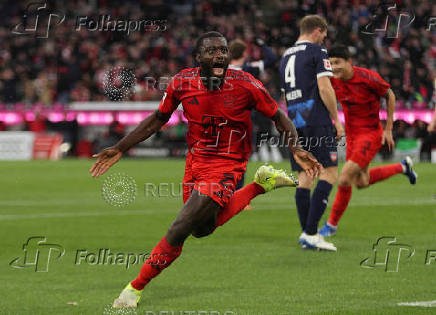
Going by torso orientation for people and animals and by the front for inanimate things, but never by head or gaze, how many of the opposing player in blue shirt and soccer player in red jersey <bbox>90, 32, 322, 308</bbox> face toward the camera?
1

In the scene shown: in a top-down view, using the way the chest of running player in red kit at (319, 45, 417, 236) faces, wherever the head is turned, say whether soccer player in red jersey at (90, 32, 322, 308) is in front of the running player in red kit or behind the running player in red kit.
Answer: in front

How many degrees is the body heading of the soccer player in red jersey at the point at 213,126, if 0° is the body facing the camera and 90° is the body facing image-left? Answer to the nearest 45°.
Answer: approximately 0°

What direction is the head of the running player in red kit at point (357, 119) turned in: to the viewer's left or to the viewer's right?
to the viewer's left

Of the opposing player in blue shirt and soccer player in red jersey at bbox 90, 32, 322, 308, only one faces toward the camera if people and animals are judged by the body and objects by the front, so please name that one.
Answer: the soccer player in red jersey

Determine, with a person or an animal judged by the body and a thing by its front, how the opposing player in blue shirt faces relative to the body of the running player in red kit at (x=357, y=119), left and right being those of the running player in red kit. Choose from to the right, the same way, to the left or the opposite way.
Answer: the opposite way

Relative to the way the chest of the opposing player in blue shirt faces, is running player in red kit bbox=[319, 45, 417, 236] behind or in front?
in front

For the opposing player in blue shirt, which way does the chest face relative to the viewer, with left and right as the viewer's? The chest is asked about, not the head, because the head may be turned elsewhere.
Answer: facing away from the viewer and to the right of the viewer

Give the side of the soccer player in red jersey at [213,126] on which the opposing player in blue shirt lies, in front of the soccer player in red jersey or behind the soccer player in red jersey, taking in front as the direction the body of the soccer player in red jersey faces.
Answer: behind
